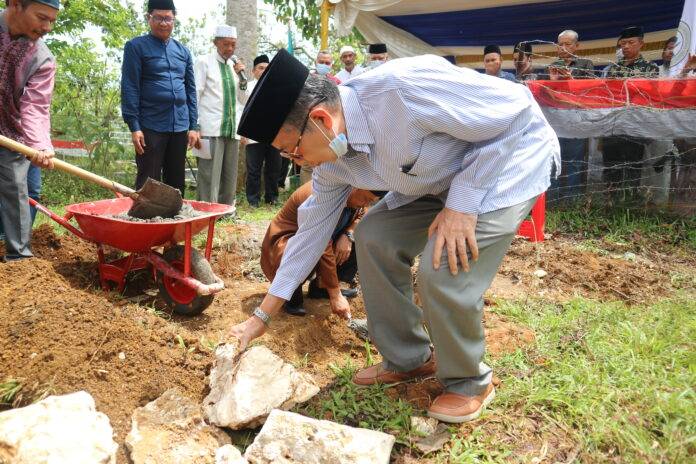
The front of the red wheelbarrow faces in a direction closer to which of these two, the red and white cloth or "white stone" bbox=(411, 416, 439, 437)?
the white stone

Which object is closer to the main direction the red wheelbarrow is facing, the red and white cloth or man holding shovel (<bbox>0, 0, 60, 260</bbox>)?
the red and white cloth

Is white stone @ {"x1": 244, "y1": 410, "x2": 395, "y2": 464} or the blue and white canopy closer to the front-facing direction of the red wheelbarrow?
the white stone

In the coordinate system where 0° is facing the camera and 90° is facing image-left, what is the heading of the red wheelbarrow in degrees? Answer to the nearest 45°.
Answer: approximately 315°

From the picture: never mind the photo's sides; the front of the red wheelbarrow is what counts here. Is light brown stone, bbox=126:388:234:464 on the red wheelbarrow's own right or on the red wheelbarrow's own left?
on the red wheelbarrow's own right

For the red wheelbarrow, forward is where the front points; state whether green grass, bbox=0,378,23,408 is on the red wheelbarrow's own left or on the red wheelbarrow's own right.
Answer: on the red wheelbarrow's own right

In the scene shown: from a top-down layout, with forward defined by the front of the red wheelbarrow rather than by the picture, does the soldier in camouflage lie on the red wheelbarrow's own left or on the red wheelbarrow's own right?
on the red wheelbarrow's own left

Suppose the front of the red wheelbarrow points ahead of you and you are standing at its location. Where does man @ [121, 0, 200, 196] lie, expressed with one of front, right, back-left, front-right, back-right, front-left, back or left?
back-left

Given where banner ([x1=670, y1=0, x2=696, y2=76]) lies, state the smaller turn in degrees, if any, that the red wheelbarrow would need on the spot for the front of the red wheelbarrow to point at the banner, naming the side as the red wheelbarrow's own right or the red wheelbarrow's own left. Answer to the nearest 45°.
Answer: approximately 45° to the red wheelbarrow's own left

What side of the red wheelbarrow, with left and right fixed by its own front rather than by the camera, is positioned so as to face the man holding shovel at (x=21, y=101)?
back

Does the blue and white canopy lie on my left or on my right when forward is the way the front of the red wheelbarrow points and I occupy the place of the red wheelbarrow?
on my left

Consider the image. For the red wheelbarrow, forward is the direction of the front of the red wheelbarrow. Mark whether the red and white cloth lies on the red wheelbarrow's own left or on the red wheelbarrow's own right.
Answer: on the red wheelbarrow's own left

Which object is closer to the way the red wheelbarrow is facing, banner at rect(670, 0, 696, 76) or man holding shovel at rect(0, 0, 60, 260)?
the banner
